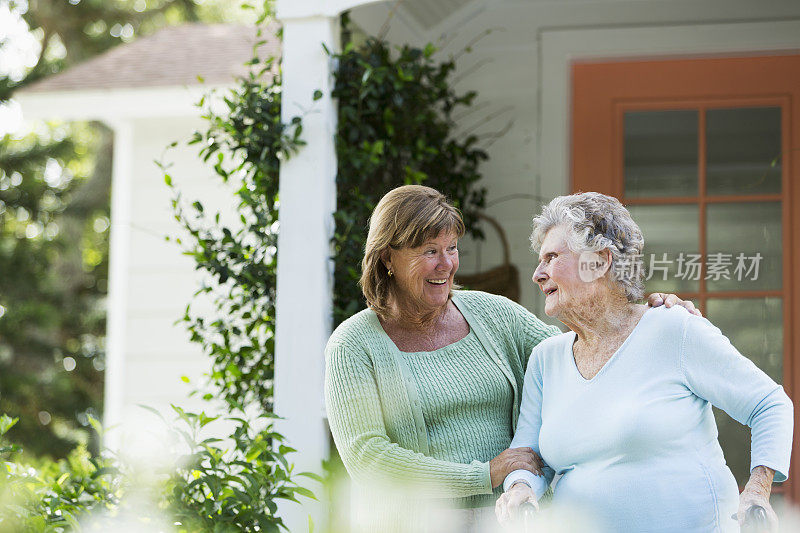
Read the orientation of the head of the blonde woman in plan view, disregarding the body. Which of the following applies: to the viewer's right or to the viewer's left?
to the viewer's right

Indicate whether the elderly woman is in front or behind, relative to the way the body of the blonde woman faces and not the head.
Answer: in front

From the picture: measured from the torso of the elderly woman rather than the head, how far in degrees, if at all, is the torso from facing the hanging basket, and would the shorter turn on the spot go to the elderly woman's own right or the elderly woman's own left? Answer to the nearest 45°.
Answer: approximately 135° to the elderly woman's own right

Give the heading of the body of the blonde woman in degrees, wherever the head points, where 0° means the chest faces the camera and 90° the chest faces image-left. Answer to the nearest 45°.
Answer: approximately 315°

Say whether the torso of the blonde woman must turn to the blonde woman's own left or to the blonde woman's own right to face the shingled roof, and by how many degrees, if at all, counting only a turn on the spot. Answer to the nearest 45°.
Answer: approximately 180°

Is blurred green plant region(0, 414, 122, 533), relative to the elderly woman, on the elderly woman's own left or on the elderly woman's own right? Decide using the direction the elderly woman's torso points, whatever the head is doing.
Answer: on the elderly woman's own right

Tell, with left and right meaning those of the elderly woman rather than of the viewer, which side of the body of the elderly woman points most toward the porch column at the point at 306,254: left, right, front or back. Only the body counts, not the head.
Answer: right

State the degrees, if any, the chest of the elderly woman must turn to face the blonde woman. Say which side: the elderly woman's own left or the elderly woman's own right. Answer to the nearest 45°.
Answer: approximately 90° to the elderly woman's own right

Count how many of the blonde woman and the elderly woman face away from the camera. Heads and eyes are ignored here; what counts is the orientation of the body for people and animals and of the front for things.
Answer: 0

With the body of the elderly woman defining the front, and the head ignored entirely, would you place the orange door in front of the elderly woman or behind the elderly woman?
behind

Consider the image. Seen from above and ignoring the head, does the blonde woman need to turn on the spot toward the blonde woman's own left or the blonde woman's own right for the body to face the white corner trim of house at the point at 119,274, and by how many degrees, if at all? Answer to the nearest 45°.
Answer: approximately 180°
